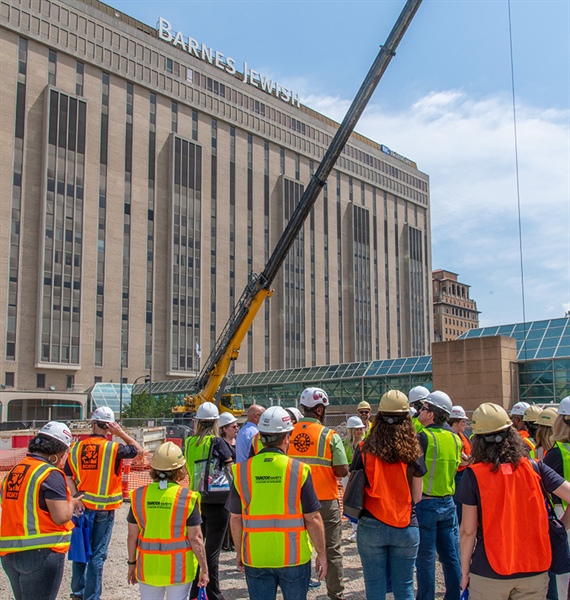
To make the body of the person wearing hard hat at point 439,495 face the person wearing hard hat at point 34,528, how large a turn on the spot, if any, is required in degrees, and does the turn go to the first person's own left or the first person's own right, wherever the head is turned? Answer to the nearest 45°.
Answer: approximately 90° to the first person's own left

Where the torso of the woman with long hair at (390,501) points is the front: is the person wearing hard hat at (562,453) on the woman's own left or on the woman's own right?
on the woman's own right

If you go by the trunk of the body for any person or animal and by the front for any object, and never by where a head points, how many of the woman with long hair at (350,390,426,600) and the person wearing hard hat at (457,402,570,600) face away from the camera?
2

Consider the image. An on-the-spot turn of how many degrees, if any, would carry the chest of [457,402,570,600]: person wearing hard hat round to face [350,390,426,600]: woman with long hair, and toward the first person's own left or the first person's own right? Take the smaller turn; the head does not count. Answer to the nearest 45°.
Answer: approximately 45° to the first person's own left

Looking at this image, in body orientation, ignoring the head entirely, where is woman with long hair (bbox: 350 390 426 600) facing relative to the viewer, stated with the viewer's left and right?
facing away from the viewer

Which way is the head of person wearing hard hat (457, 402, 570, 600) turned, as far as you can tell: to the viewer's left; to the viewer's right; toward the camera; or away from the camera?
away from the camera

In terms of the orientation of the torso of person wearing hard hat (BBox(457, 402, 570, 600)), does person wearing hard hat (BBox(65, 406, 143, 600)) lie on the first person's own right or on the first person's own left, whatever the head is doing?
on the first person's own left

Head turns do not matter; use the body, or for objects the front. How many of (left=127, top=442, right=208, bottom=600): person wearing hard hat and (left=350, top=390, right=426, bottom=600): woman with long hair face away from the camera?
2

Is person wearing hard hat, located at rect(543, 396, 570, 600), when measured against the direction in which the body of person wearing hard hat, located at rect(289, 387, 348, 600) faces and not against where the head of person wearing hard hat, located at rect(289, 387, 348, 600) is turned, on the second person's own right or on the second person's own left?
on the second person's own right

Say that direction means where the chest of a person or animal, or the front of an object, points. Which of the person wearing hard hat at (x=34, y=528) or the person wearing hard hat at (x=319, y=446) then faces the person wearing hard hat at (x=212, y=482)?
the person wearing hard hat at (x=34, y=528)

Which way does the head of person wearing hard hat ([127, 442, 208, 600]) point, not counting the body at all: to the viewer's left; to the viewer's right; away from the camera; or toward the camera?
away from the camera

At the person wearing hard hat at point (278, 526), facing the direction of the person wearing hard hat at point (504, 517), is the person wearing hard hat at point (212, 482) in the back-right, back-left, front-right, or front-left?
back-left
